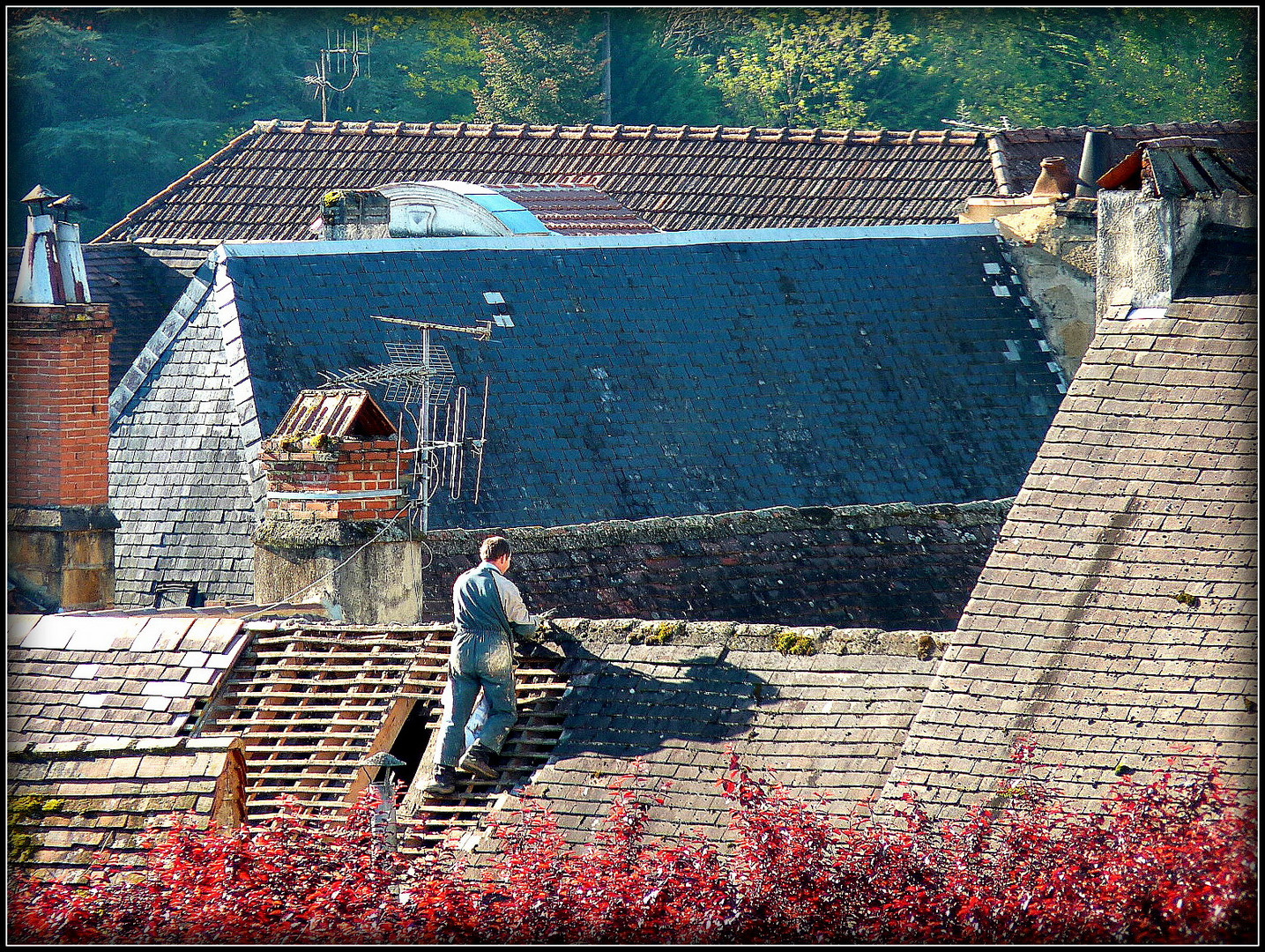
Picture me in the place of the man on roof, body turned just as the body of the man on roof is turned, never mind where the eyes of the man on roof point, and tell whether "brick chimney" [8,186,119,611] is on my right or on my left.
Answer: on my left

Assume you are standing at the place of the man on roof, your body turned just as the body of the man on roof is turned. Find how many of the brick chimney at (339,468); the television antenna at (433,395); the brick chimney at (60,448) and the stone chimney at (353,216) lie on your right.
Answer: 0

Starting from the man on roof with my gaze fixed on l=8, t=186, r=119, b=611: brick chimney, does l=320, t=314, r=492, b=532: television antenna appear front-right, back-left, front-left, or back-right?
front-right

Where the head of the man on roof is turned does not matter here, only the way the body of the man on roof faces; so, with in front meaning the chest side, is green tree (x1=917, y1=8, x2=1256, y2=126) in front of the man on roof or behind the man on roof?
in front

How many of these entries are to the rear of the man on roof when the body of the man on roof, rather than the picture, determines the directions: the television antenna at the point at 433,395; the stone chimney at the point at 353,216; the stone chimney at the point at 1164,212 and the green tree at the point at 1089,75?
0

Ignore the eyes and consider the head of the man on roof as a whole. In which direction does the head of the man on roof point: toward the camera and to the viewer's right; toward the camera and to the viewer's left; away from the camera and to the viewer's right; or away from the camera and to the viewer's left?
away from the camera and to the viewer's right

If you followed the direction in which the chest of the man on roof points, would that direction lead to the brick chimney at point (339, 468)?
no

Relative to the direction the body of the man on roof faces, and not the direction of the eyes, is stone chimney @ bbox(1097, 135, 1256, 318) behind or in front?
in front

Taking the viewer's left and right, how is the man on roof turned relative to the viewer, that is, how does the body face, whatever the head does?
facing away from the viewer and to the right of the viewer

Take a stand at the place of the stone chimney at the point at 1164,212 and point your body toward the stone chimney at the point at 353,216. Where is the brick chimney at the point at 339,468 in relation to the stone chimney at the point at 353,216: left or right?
left

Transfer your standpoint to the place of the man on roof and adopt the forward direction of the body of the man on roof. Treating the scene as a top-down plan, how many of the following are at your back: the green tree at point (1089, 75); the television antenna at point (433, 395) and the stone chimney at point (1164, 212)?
0

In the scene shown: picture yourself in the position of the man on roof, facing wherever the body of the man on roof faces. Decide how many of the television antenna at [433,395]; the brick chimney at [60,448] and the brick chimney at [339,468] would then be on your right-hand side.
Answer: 0

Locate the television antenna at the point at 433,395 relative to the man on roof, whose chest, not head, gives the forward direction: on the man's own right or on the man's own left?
on the man's own left

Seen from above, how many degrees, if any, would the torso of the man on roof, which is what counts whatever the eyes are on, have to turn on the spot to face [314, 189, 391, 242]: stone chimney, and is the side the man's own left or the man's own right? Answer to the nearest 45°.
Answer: approximately 45° to the man's own left

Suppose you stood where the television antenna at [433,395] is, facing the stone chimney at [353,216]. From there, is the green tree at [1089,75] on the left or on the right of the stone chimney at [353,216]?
right

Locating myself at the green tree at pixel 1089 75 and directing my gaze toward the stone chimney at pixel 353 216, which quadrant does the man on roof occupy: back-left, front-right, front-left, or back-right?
front-left
